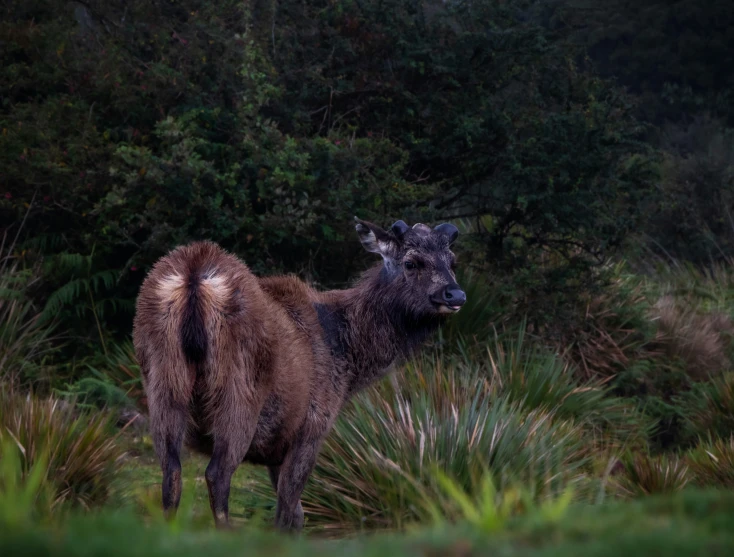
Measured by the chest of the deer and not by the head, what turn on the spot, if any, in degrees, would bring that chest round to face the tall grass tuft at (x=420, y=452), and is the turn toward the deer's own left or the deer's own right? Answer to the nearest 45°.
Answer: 0° — it already faces it

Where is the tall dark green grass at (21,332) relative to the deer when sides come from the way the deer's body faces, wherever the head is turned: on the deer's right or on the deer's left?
on the deer's left

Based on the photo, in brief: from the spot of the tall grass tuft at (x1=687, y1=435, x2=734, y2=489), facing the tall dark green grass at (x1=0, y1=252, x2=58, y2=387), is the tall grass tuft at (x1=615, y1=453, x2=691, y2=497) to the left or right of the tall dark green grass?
left

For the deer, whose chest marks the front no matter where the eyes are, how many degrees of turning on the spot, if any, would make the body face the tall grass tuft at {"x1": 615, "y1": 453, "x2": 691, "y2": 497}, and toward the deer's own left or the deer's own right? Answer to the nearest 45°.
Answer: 0° — it already faces it

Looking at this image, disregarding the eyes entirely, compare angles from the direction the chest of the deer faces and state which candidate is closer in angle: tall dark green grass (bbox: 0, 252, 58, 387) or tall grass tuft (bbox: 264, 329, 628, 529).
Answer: the tall grass tuft

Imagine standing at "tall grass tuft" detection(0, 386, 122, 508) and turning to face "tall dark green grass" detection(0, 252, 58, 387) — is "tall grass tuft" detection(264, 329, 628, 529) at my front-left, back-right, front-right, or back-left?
back-right

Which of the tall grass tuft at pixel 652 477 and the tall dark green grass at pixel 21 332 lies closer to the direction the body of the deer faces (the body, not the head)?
the tall grass tuft

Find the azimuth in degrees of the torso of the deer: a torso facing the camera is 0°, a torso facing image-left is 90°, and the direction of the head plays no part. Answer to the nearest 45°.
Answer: approximately 225°
